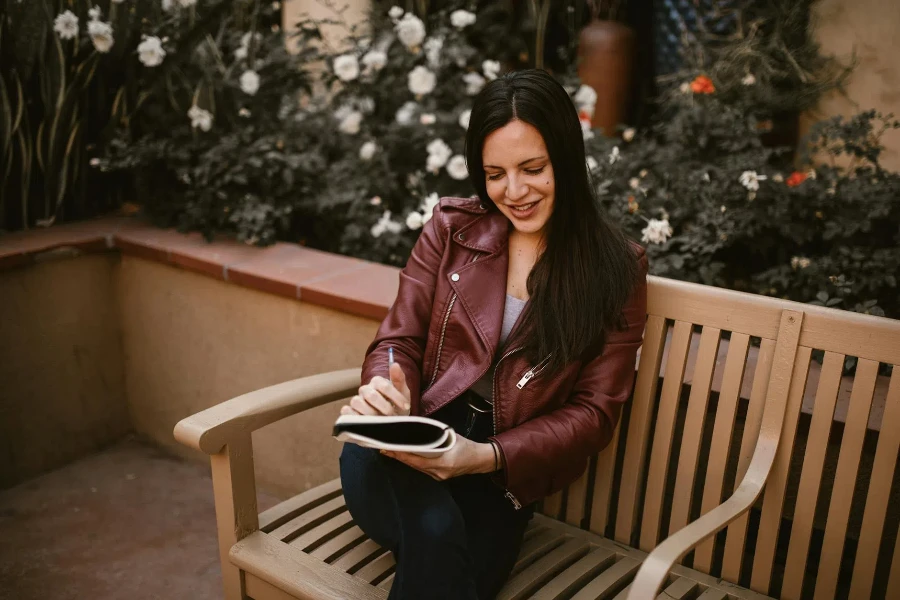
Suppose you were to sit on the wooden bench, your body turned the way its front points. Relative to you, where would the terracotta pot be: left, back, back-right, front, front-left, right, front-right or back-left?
back-right

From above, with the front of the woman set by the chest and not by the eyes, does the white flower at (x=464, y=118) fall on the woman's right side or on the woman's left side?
on the woman's right side

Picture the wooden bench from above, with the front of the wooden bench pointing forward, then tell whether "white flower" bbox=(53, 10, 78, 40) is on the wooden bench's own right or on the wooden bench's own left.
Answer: on the wooden bench's own right

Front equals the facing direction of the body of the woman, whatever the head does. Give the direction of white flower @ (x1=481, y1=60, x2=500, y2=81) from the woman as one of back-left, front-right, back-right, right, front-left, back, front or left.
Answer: back-right

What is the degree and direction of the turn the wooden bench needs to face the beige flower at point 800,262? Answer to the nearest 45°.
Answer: approximately 180°

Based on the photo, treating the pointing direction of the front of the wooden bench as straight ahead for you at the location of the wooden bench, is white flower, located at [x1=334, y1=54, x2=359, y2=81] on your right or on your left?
on your right

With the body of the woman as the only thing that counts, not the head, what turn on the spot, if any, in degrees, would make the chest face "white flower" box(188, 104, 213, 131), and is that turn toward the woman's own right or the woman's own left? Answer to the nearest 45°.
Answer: approximately 90° to the woman's own right

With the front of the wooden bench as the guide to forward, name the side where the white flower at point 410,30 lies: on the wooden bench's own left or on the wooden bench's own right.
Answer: on the wooden bench's own right

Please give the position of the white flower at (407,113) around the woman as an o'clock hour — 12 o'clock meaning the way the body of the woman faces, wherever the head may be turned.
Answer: The white flower is roughly at 4 o'clock from the woman.
